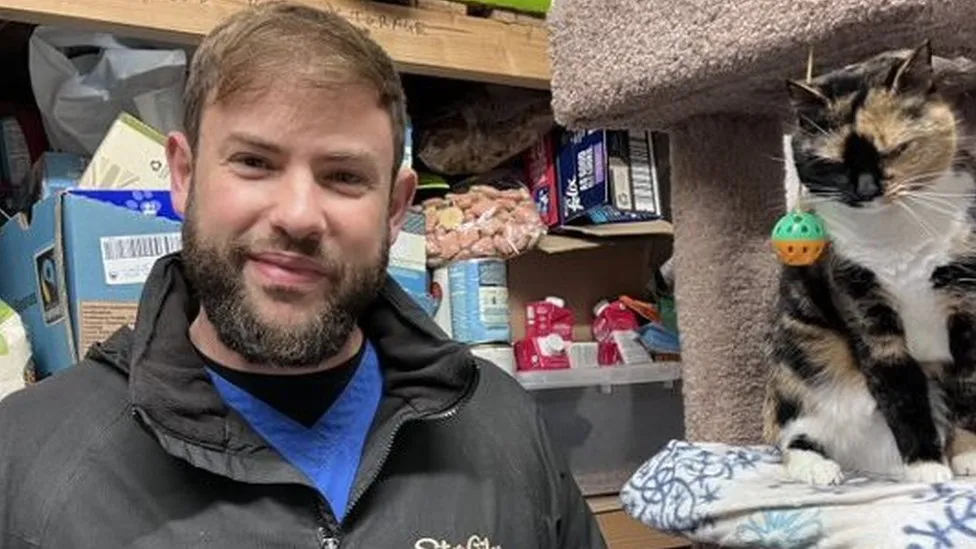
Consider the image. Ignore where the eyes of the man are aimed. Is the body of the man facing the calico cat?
no

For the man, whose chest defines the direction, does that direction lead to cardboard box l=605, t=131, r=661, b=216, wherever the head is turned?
no

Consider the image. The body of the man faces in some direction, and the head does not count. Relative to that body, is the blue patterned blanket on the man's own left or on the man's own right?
on the man's own left

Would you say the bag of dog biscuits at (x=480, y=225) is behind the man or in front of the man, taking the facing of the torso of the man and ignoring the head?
behind

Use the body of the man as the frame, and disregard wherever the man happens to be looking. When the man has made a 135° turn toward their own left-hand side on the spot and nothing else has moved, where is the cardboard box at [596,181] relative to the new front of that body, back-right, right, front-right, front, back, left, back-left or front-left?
front

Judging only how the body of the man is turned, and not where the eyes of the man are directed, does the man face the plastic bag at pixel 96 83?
no

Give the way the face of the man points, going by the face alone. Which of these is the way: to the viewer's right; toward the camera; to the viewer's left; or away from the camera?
toward the camera

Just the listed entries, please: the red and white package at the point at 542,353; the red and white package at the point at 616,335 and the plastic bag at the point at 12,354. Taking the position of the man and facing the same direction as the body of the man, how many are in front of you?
0

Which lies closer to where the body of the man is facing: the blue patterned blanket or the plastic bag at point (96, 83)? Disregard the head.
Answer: the blue patterned blanket

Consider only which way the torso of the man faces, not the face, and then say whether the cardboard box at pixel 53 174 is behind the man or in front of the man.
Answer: behind

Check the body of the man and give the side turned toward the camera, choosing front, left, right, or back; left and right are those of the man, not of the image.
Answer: front

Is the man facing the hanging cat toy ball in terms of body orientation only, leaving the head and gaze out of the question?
no
